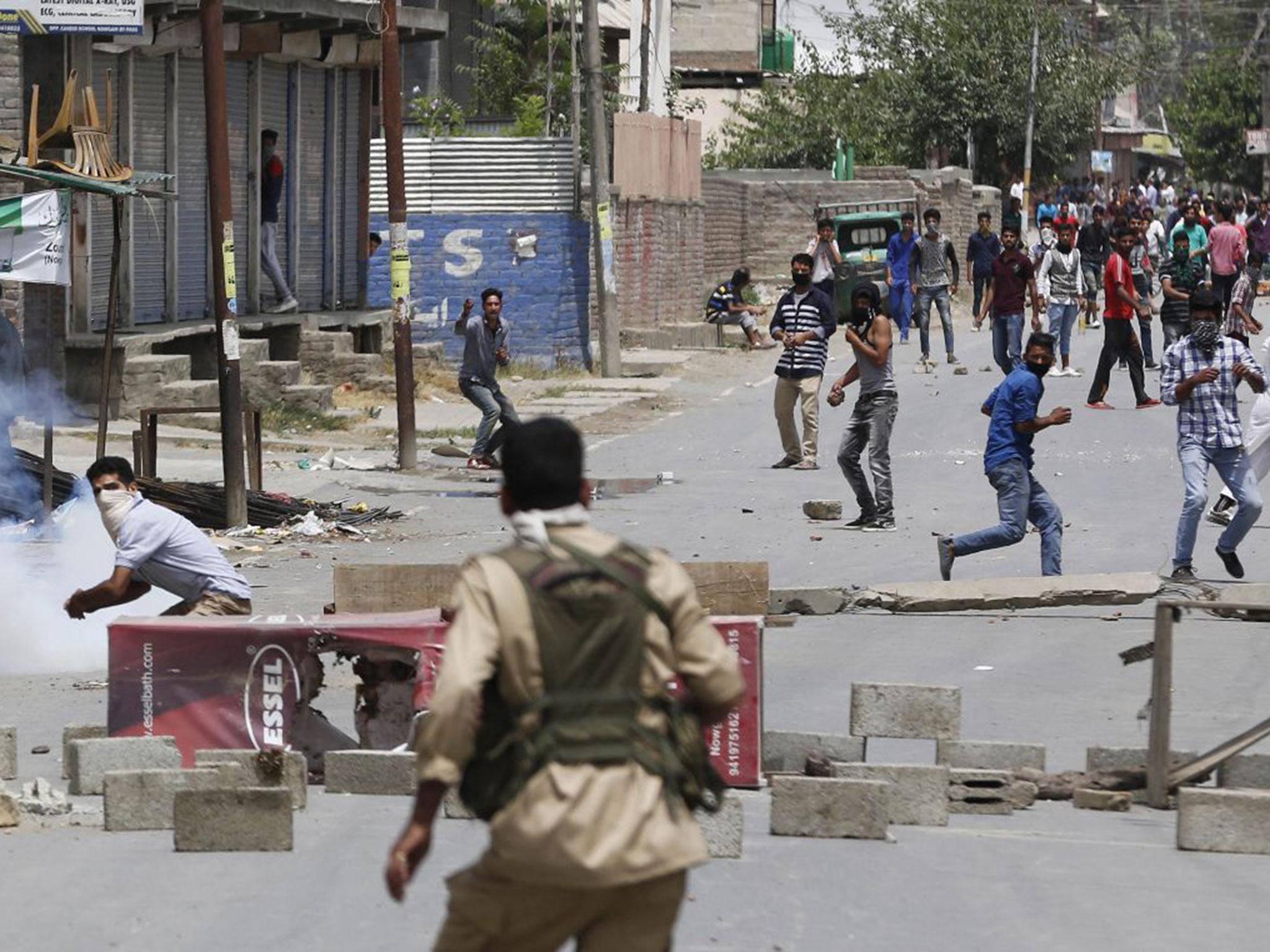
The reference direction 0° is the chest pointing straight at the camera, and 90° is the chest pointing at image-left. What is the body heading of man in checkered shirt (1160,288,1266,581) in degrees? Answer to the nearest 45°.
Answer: approximately 0°

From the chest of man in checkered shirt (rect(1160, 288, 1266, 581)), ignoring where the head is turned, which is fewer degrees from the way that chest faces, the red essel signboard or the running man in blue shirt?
the red essel signboard

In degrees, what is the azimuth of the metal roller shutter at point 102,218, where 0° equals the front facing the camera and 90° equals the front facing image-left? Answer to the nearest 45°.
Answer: approximately 315°

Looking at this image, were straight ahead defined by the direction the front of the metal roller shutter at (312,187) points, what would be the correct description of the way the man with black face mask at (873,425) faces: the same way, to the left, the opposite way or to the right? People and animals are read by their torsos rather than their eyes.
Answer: to the right

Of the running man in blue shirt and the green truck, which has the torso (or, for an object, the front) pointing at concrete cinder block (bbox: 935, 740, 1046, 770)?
the green truck

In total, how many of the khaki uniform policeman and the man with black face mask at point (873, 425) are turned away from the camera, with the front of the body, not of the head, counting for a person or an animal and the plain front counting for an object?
1

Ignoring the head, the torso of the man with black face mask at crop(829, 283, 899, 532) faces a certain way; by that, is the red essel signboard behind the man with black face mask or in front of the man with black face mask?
in front

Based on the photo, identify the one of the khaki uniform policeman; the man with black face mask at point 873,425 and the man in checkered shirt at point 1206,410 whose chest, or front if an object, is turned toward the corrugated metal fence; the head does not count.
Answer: the khaki uniform policeman

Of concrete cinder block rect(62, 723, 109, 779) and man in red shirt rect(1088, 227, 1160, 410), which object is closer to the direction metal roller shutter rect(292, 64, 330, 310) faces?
the man in red shirt

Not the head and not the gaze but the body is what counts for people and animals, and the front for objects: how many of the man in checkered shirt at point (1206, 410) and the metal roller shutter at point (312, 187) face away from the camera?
0

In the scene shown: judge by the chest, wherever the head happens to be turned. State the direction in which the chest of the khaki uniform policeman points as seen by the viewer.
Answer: away from the camera
